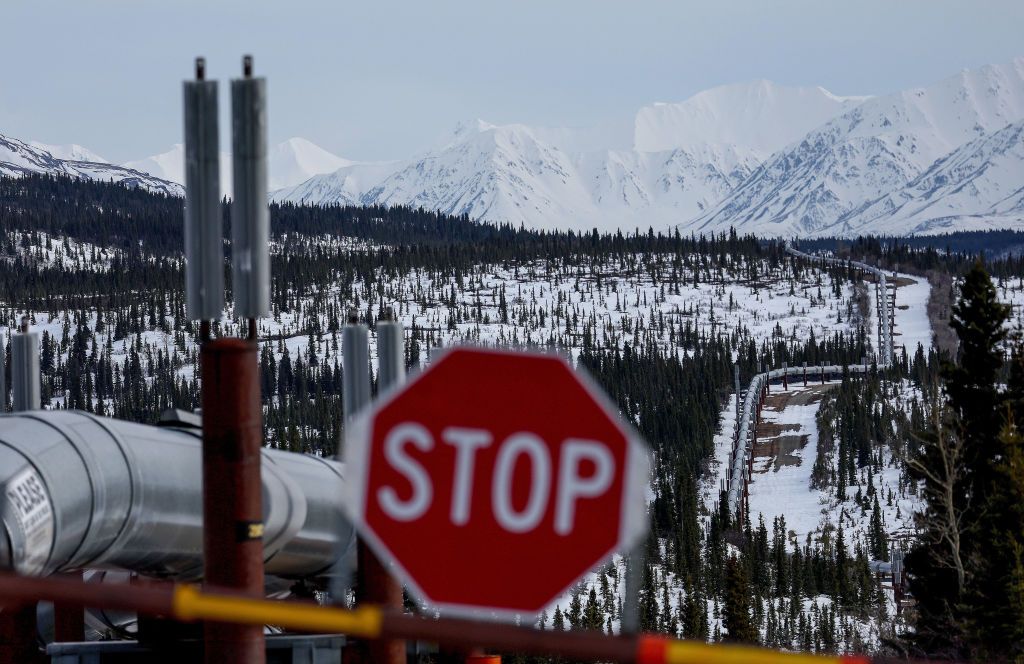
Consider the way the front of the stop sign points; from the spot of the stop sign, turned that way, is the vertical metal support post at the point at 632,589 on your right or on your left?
on your left

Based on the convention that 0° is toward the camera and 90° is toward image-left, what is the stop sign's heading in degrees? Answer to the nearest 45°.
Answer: approximately 0°
